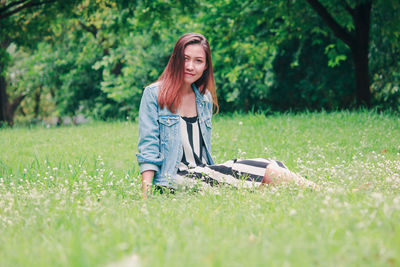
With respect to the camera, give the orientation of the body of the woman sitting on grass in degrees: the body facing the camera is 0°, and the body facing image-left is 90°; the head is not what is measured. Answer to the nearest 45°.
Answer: approximately 315°

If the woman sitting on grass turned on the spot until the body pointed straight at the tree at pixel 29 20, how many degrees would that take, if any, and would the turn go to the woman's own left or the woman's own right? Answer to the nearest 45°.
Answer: approximately 180°
